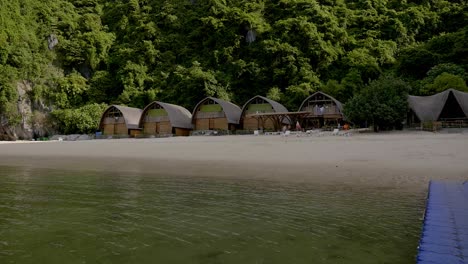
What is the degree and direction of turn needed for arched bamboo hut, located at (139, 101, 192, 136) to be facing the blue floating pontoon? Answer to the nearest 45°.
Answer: approximately 45° to its left

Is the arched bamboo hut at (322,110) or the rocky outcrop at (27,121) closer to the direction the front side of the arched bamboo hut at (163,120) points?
the rocky outcrop

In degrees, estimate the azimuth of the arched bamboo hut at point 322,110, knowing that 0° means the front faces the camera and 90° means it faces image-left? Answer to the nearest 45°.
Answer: approximately 0°

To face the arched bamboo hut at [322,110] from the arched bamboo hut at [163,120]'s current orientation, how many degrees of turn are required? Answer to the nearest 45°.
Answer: approximately 135° to its left

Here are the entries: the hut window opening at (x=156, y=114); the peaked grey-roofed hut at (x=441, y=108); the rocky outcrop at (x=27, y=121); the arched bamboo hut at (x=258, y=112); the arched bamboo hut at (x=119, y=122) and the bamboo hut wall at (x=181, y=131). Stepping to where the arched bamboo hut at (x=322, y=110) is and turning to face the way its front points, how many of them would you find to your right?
5

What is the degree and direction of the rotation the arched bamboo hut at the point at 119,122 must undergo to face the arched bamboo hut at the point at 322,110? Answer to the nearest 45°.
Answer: approximately 90° to its left

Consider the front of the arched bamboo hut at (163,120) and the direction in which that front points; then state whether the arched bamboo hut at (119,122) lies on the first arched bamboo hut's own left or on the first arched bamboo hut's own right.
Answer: on the first arched bamboo hut's own right

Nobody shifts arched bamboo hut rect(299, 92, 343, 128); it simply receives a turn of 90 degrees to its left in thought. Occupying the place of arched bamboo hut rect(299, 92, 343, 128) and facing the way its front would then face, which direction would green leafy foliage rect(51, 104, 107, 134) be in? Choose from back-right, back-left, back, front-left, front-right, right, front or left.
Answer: back

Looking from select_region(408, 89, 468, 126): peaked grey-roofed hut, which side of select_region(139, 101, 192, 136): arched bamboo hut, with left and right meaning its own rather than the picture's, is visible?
left

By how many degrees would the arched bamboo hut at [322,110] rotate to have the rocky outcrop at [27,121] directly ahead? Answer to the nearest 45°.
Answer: approximately 90° to its right

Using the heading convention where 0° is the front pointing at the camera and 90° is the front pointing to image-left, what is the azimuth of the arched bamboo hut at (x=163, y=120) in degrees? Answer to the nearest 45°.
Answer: approximately 45°

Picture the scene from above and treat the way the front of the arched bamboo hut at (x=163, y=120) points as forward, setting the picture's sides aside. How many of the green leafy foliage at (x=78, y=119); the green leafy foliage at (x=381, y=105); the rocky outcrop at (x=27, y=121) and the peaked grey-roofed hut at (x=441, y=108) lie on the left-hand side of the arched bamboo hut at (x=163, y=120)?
2

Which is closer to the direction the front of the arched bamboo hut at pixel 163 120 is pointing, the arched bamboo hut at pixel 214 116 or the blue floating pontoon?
the blue floating pontoon

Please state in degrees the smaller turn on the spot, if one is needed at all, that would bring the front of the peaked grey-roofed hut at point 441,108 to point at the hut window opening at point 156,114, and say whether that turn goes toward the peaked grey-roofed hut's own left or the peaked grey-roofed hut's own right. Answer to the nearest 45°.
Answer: approximately 90° to the peaked grey-roofed hut's own right
